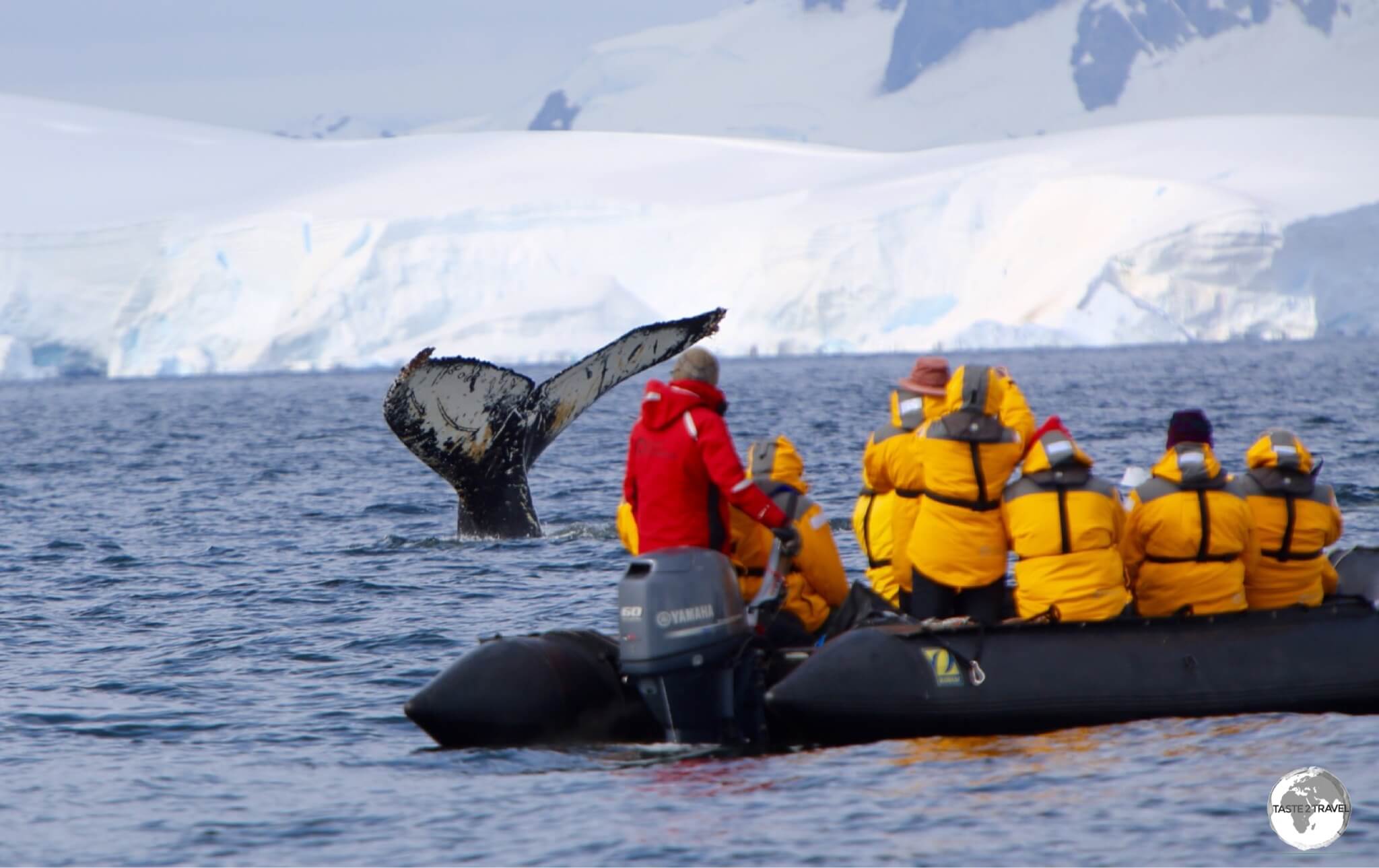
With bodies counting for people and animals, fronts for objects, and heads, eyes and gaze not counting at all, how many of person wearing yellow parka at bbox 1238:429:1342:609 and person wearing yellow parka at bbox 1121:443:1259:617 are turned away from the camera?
2

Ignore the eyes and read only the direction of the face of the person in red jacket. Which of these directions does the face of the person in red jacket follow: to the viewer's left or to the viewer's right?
to the viewer's left

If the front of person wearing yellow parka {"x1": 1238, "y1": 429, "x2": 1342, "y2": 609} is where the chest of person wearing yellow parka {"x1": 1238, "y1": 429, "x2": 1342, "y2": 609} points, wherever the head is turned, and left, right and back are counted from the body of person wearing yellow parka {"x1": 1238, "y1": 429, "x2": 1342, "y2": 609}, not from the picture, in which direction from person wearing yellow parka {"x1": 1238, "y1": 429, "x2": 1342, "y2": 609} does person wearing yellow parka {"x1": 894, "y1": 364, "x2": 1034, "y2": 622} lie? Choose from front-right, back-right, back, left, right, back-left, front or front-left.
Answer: back-left

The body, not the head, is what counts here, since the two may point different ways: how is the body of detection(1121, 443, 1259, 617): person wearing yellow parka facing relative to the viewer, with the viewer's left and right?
facing away from the viewer

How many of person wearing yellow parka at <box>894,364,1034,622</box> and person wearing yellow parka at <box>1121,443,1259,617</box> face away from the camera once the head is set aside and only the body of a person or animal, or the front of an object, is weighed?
2

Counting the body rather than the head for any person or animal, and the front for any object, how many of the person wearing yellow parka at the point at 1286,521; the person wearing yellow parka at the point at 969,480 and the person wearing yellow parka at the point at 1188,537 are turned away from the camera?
3

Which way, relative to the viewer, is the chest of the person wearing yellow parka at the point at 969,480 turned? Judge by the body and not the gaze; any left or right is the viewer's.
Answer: facing away from the viewer

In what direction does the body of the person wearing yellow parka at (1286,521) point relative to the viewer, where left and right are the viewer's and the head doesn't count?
facing away from the viewer

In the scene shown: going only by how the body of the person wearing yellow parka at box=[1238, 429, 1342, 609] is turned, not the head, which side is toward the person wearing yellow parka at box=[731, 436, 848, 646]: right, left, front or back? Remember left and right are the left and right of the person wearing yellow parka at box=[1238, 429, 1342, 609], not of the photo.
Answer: left

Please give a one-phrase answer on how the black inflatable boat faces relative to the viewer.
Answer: facing away from the viewer and to the right of the viewer

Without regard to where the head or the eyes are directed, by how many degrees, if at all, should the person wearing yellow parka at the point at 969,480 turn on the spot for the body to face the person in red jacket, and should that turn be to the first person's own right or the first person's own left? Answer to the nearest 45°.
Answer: approximately 90° to the first person's own left

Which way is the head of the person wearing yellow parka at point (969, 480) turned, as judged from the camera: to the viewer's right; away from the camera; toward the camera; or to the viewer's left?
away from the camera

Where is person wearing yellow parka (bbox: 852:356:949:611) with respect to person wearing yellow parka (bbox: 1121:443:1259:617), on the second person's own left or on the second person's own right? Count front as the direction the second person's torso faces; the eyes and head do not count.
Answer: on the second person's own left

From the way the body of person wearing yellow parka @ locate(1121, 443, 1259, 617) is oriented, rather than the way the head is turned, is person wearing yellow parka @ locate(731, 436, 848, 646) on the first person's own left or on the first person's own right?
on the first person's own left
